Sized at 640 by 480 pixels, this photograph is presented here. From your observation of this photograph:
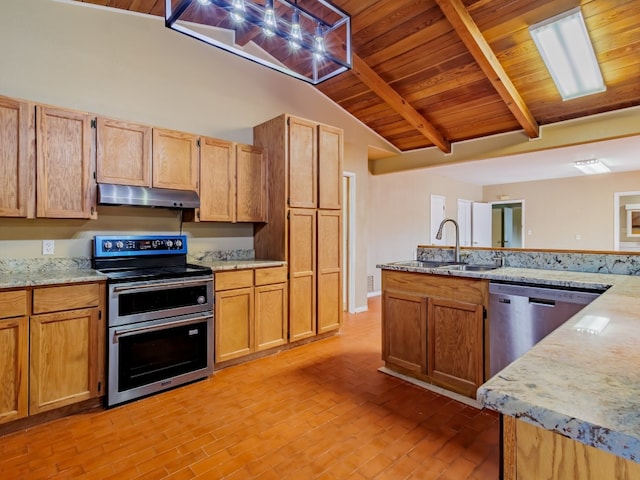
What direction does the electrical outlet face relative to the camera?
toward the camera

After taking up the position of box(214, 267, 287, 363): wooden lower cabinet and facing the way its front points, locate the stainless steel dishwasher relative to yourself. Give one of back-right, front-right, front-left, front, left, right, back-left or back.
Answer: front

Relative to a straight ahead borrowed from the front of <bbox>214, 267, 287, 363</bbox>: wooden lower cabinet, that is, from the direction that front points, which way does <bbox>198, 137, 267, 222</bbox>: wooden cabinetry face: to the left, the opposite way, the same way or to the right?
the same way

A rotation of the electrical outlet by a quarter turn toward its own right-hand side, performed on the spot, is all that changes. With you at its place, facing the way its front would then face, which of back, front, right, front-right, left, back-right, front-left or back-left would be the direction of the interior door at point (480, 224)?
back

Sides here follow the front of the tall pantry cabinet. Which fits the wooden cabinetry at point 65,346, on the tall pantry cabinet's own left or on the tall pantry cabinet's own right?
on the tall pantry cabinet's own right

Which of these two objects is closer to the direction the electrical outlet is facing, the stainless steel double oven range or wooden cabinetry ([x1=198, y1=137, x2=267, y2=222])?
the stainless steel double oven range

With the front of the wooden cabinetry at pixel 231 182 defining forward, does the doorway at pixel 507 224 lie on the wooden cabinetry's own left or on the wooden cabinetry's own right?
on the wooden cabinetry's own left

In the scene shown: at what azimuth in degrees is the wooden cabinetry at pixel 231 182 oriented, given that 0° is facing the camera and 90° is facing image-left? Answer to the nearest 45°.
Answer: approximately 315°

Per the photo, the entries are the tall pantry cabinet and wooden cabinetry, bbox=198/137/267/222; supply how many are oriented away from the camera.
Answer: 0

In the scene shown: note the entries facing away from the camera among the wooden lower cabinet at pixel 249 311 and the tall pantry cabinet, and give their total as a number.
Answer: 0

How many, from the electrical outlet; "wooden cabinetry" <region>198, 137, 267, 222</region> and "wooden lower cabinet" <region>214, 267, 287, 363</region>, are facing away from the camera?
0

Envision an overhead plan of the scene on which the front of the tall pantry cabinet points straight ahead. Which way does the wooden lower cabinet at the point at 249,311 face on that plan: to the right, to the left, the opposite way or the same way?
the same way

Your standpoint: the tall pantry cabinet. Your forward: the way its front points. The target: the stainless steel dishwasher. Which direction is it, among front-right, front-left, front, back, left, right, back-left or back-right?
front

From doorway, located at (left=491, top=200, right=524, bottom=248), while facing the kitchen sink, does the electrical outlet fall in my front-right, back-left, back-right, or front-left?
front-right

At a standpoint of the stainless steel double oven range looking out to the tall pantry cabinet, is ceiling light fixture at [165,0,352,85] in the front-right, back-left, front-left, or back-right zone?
front-right

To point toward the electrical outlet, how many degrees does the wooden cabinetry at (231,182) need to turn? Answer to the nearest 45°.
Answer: approximately 135° to its right

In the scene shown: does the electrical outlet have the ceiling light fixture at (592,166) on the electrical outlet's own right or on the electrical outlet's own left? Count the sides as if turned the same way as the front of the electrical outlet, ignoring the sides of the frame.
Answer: on the electrical outlet's own left

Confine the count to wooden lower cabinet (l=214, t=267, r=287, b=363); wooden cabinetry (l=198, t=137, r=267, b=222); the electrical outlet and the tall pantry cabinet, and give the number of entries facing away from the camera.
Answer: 0

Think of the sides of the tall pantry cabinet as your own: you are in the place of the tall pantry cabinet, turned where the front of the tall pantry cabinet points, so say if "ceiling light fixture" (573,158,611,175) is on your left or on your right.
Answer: on your left
